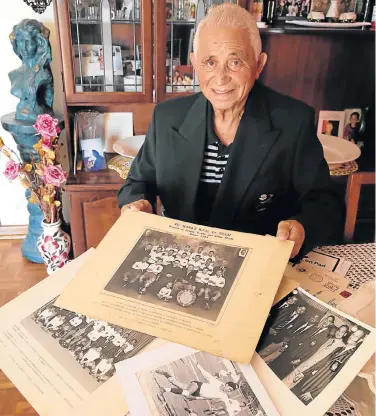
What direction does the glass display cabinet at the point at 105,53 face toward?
toward the camera

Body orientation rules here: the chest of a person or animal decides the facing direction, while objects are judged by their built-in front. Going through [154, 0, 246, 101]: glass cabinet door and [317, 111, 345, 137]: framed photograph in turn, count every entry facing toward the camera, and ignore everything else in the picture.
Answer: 2

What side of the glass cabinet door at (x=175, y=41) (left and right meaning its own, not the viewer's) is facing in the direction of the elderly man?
front

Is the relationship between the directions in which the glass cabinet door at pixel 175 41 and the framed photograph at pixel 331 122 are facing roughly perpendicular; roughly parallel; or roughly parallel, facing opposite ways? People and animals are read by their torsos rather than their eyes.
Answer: roughly parallel

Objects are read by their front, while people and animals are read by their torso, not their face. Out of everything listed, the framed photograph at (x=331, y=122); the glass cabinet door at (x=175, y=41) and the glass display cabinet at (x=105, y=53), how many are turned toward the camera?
3

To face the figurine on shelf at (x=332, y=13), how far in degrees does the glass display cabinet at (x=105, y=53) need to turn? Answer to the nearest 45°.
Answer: approximately 90° to its left

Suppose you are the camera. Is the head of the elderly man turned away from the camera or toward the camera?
toward the camera

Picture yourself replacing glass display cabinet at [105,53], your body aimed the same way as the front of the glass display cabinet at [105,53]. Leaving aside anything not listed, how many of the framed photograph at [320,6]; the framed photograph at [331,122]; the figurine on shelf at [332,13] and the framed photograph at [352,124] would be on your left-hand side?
4

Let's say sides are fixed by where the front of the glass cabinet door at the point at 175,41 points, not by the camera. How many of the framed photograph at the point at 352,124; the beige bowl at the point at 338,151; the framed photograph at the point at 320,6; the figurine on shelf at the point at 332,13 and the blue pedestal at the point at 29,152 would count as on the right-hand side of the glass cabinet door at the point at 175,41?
1
